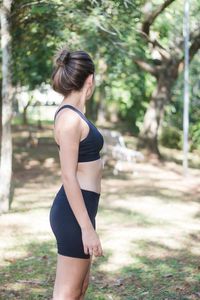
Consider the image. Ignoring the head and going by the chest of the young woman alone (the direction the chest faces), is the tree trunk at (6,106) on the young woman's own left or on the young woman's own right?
on the young woman's own left

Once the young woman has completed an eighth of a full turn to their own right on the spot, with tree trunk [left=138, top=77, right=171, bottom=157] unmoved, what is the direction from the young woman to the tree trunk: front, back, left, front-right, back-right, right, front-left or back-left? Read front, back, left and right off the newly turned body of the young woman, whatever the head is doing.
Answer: back-left

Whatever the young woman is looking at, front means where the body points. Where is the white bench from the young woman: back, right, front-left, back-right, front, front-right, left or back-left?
left

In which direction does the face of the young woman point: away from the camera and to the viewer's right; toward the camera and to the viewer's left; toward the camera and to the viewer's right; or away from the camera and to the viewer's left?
away from the camera and to the viewer's right

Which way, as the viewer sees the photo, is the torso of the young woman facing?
to the viewer's right
